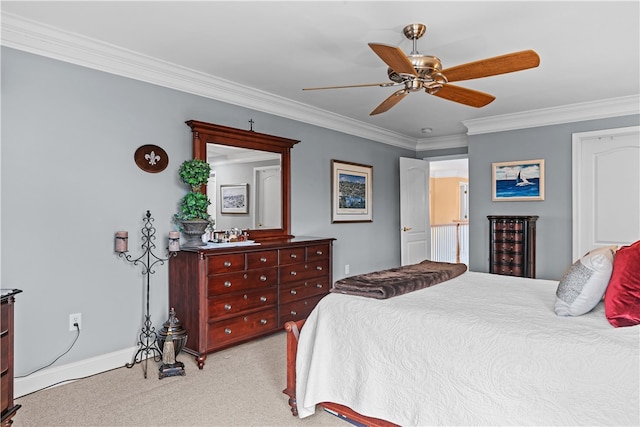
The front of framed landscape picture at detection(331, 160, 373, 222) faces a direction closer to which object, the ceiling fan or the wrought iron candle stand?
the ceiling fan

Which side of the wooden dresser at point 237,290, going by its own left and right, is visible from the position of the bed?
front

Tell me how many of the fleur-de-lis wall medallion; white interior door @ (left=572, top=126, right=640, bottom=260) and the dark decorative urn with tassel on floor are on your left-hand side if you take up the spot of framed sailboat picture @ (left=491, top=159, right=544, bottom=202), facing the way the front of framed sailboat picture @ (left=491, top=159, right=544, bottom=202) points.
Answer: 1

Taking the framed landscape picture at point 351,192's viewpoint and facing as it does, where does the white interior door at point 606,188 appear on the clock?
The white interior door is roughly at 11 o'clock from the framed landscape picture.

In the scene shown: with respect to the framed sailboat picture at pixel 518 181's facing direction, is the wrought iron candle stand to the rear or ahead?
ahead

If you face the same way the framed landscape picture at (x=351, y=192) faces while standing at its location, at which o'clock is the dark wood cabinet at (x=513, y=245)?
The dark wood cabinet is roughly at 11 o'clock from the framed landscape picture.

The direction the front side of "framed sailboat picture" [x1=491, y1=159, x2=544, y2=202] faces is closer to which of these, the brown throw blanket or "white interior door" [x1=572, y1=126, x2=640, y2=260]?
the brown throw blanket

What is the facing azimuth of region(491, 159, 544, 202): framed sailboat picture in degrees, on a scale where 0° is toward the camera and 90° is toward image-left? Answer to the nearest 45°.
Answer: approximately 0°

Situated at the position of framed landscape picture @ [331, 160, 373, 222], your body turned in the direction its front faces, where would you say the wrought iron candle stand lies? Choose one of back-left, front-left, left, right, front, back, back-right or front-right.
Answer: right

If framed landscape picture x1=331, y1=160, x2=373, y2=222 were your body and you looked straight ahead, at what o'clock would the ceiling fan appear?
The ceiling fan is roughly at 1 o'clock from the framed landscape picture.

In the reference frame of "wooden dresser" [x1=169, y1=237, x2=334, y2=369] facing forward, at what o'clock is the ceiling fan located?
The ceiling fan is roughly at 12 o'clock from the wooden dresser.

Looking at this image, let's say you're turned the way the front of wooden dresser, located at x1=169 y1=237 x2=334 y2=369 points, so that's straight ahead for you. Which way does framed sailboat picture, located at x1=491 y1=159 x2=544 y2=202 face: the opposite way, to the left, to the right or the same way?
to the right

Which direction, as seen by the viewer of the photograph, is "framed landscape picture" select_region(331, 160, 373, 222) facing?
facing the viewer and to the right of the viewer

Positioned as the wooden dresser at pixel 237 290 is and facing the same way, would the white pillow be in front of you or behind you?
in front

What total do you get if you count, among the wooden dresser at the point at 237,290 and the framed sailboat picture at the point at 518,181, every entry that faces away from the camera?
0

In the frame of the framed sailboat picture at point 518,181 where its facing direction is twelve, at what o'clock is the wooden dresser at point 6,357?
The wooden dresser is roughly at 1 o'clock from the framed sailboat picture.
